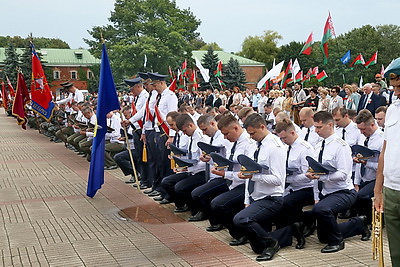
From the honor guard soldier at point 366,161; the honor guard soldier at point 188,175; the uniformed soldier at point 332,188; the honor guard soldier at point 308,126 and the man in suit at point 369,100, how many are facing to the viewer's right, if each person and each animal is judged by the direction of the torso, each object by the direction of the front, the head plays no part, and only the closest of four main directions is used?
0

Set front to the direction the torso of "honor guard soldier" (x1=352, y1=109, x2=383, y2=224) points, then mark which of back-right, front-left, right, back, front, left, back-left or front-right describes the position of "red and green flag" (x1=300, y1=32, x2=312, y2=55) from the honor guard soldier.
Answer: back-right

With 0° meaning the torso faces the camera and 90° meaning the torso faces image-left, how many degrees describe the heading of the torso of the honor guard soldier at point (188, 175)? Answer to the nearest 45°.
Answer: approximately 45°

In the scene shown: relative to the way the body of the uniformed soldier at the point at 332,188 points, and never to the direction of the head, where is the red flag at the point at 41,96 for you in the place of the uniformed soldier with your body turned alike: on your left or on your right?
on your right

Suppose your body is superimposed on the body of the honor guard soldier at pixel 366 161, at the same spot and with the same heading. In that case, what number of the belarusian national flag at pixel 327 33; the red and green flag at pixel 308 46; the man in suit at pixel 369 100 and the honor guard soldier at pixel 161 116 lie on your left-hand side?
0

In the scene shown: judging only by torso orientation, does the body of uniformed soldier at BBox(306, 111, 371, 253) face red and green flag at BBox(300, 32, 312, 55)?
no

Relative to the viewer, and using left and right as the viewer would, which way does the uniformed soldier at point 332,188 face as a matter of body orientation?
facing the viewer and to the left of the viewer

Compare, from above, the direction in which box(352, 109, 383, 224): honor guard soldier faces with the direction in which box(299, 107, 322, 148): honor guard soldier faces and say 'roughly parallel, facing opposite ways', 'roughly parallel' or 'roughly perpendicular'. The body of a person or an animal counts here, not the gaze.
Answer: roughly parallel

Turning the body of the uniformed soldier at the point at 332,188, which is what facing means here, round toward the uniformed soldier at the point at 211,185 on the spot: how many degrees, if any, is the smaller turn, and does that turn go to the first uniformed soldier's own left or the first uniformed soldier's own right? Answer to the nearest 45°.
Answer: approximately 45° to the first uniformed soldier's own right

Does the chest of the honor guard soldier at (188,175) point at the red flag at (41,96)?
no

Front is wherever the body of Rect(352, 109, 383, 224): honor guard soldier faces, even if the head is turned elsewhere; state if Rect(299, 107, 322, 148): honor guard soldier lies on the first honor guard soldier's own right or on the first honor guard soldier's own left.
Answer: on the first honor guard soldier's own right

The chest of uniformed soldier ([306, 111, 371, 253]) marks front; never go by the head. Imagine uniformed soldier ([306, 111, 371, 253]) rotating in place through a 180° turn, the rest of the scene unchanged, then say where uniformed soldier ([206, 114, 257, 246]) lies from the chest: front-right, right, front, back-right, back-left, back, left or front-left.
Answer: back-left

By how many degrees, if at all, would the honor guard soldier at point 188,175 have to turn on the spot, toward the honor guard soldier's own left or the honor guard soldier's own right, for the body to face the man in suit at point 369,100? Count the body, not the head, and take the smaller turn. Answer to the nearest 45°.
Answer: approximately 180°

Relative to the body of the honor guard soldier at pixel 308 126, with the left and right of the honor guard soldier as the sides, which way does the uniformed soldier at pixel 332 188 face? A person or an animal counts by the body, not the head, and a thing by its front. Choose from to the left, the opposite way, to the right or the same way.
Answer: the same way

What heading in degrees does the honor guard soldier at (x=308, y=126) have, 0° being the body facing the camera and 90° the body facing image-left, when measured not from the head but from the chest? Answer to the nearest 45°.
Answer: approximately 45°

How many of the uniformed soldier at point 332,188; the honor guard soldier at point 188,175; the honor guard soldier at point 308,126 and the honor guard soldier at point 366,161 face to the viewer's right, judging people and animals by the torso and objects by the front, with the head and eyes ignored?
0

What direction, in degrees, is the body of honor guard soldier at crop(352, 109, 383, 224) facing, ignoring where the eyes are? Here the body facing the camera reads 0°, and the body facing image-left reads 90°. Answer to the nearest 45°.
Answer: approximately 45°

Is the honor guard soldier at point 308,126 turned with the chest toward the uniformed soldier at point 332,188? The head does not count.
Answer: no

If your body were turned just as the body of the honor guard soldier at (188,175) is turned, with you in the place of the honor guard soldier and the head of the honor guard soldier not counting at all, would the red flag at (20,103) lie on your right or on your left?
on your right
